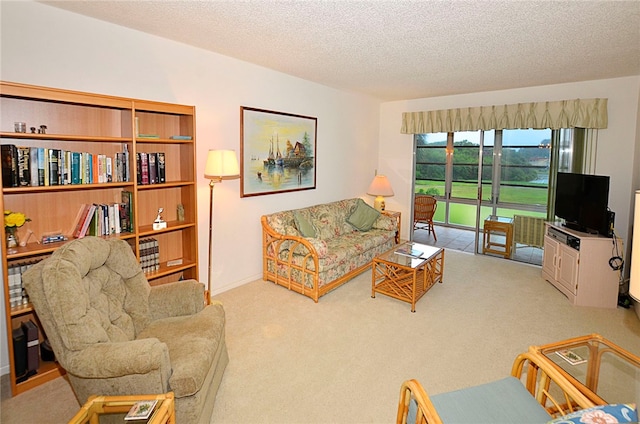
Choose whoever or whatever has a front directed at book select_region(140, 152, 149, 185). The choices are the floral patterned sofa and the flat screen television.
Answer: the flat screen television

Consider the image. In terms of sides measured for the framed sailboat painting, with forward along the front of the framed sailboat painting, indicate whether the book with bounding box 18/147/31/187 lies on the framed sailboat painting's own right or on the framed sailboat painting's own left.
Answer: on the framed sailboat painting's own right

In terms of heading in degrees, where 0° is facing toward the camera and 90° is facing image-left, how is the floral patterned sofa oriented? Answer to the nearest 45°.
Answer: approximately 315°

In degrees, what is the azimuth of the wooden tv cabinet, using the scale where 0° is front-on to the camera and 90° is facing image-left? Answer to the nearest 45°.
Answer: approximately 45°

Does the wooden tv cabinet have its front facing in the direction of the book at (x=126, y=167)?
yes

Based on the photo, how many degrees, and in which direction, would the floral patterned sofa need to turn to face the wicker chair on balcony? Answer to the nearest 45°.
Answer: approximately 90° to its left

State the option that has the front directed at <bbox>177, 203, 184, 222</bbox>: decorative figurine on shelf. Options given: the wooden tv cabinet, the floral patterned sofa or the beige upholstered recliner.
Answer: the wooden tv cabinet

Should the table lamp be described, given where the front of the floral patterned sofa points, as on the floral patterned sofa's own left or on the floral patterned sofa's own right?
on the floral patterned sofa's own left

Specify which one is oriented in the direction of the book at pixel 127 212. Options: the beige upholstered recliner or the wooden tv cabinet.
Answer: the wooden tv cabinet

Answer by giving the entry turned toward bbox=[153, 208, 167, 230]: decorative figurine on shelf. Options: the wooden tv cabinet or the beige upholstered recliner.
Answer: the wooden tv cabinet

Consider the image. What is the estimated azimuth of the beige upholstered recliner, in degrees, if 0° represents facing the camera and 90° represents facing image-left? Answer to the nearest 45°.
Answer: approximately 315°

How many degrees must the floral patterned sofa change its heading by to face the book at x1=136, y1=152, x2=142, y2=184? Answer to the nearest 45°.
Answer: approximately 90° to its right

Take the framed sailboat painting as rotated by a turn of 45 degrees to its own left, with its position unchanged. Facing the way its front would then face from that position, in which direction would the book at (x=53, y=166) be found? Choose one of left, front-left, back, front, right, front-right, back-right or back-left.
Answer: back-right

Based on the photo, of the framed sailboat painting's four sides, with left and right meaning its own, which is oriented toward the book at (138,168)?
right

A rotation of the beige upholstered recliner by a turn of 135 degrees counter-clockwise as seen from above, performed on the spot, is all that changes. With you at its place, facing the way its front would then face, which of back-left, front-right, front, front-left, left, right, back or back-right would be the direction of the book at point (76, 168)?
front
